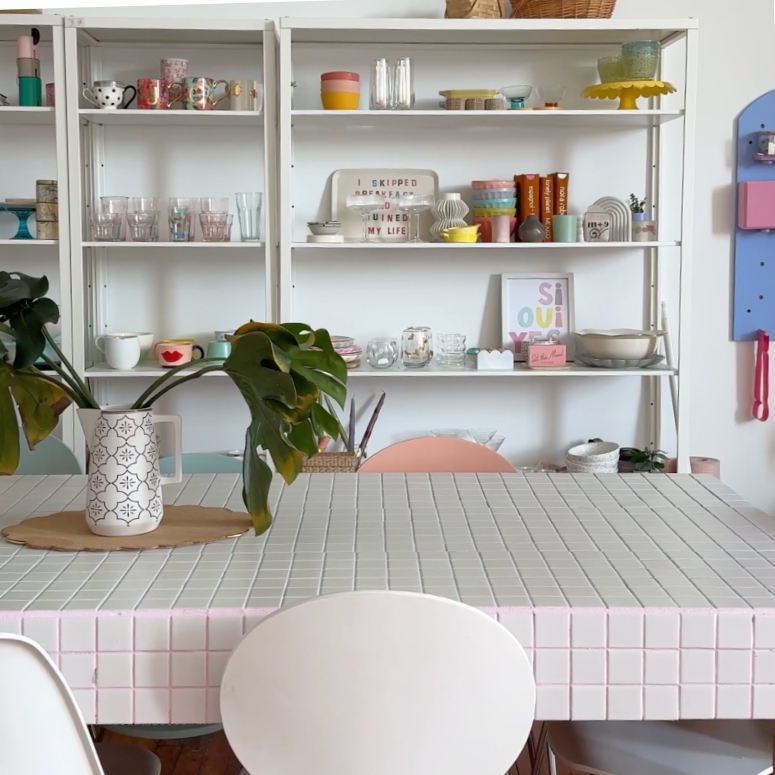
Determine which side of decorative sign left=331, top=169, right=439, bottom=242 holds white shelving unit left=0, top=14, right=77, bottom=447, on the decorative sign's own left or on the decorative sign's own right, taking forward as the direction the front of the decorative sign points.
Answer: on the decorative sign's own right

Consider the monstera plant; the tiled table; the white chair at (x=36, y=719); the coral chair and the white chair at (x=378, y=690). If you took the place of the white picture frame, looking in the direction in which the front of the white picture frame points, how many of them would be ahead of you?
5

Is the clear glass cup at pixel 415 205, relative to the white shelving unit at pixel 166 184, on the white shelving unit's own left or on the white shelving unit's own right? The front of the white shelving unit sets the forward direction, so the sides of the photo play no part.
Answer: on the white shelving unit's own left

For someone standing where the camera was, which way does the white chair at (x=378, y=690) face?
facing away from the viewer

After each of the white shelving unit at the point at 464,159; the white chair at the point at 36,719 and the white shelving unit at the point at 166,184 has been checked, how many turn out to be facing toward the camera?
2

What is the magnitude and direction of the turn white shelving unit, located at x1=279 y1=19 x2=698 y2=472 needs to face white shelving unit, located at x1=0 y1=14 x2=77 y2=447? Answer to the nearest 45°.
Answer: approximately 90° to its right

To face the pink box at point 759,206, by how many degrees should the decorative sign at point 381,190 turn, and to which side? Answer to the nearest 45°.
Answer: approximately 90° to its left

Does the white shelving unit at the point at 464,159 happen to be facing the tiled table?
yes

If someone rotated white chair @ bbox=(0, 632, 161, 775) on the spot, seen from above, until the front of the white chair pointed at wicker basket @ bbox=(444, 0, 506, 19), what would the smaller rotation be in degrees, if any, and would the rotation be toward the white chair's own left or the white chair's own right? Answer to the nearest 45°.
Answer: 0° — it already faces it

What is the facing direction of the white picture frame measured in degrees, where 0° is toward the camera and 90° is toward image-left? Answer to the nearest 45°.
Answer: approximately 0°

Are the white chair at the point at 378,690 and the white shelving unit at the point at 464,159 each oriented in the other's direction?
yes
